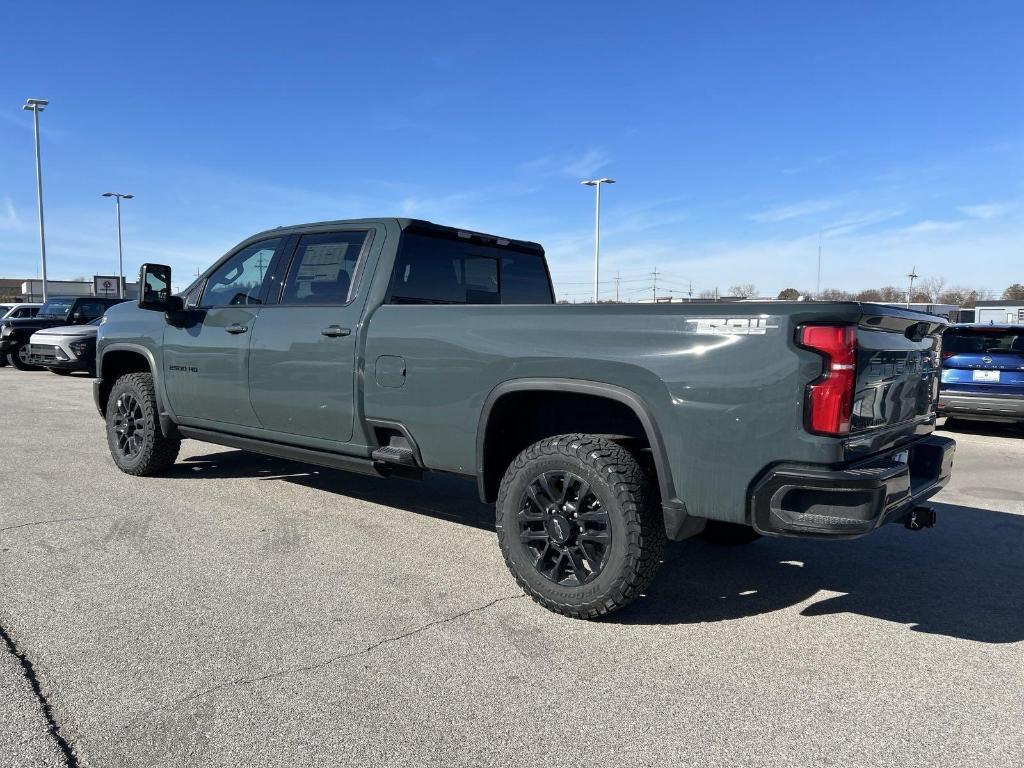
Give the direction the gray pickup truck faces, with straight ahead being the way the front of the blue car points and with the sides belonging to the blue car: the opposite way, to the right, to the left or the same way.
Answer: to the left

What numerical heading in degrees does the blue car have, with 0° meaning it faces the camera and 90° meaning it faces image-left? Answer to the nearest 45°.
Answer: approximately 180°

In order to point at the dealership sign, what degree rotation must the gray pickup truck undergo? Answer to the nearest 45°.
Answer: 0° — it already faces it

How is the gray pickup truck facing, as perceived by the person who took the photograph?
facing away from the viewer and to the left of the viewer

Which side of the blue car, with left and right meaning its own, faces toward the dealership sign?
left

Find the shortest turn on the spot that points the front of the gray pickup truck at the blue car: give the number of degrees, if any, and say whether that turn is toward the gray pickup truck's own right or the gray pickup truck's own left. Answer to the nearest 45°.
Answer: approximately 90° to the gray pickup truck's own right

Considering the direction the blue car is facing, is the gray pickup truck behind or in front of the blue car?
behind

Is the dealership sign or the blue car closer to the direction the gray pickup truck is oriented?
the dealership sign

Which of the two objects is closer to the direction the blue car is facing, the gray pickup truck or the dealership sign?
the dealership sign
